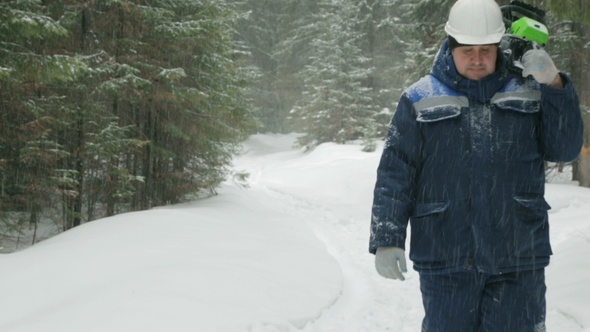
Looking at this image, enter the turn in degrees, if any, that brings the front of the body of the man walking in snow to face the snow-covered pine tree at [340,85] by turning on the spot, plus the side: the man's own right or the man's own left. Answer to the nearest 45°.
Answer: approximately 180°

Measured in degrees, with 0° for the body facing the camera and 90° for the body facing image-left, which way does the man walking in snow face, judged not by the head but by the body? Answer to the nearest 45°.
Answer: approximately 0°
